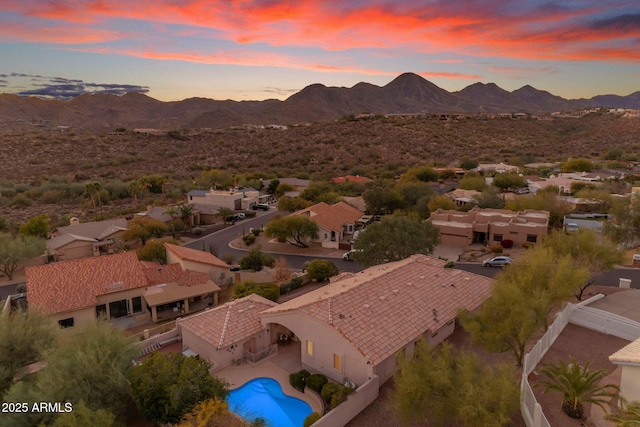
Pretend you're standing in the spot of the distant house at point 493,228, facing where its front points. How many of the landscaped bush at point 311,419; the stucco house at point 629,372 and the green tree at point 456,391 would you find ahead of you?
3

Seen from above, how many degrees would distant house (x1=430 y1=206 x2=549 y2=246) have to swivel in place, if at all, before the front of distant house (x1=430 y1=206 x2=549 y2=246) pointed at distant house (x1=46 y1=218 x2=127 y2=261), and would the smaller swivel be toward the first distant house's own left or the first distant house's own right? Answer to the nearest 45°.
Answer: approximately 45° to the first distant house's own right

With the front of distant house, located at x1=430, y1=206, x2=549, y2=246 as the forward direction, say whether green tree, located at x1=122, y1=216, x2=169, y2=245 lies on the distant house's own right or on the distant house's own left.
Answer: on the distant house's own right

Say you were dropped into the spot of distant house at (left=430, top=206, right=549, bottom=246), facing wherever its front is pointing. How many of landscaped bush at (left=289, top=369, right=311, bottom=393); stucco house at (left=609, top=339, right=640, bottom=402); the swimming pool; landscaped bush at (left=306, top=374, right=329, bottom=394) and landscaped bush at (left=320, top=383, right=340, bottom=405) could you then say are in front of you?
5

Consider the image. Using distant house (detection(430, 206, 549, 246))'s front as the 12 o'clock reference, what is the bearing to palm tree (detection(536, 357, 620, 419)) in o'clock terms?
The palm tree is roughly at 12 o'clock from the distant house.

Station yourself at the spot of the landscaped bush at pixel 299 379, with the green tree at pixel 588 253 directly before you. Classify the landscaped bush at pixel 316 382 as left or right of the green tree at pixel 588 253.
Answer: right

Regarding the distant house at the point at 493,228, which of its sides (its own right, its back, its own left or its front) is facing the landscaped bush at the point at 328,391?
front

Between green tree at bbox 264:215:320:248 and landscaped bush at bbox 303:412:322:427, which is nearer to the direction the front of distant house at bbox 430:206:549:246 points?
the landscaped bush

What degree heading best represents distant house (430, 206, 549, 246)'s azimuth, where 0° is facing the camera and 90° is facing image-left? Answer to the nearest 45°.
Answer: approximately 0°

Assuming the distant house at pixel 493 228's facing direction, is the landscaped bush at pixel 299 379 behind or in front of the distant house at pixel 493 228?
in front

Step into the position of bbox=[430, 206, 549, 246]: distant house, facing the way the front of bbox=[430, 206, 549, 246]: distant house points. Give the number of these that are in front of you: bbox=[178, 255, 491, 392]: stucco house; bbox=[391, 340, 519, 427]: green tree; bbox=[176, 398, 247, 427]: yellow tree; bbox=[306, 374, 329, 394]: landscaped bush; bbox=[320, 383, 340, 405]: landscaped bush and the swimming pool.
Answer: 6

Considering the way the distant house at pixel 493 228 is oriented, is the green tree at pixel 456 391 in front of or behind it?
in front

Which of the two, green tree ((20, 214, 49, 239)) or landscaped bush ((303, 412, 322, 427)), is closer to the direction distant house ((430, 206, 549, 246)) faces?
the landscaped bush

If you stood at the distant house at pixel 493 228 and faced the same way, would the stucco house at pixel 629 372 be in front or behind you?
in front
